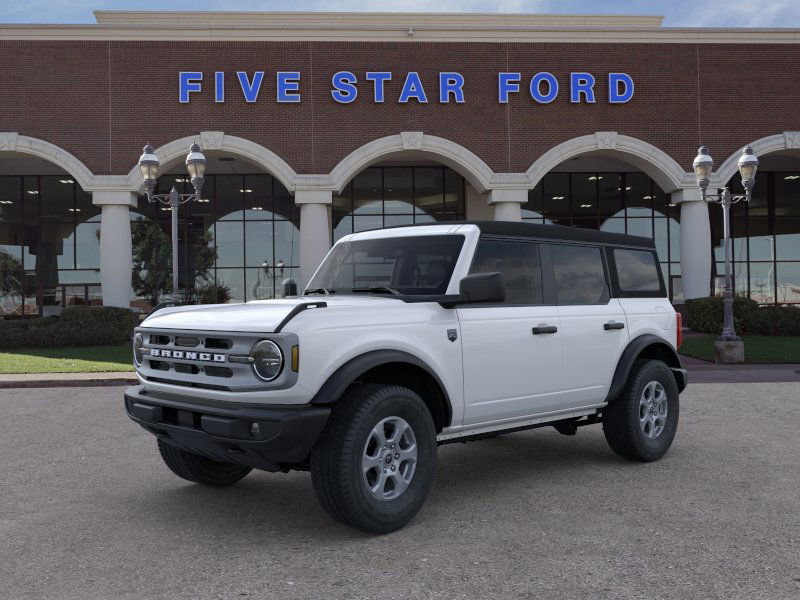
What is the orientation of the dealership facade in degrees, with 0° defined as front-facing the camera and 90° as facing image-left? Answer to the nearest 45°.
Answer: approximately 0°

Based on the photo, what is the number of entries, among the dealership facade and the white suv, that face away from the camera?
0

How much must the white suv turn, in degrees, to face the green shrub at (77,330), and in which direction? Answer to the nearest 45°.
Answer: approximately 90° to its right

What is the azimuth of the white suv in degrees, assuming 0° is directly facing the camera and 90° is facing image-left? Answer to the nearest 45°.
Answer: approximately 45°

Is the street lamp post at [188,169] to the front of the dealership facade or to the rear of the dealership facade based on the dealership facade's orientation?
to the front

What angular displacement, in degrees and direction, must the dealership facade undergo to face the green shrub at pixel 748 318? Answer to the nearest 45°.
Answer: approximately 90° to its left
